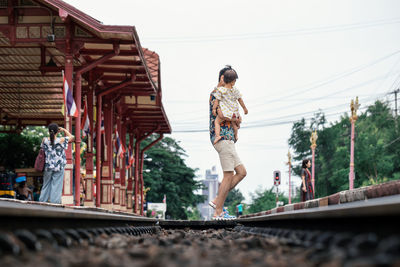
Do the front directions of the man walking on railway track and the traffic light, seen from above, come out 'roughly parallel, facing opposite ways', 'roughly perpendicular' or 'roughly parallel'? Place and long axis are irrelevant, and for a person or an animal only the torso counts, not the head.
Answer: roughly perpendicular

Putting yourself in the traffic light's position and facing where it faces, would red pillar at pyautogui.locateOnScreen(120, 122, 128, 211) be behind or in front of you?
in front

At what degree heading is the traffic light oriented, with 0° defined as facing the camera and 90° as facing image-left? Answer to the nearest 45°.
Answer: approximately 0°

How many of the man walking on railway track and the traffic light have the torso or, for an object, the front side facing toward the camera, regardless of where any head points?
1

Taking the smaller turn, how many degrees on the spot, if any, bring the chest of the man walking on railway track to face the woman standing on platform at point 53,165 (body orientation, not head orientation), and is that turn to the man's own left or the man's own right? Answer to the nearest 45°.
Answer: approximately 135° to the man's own left
